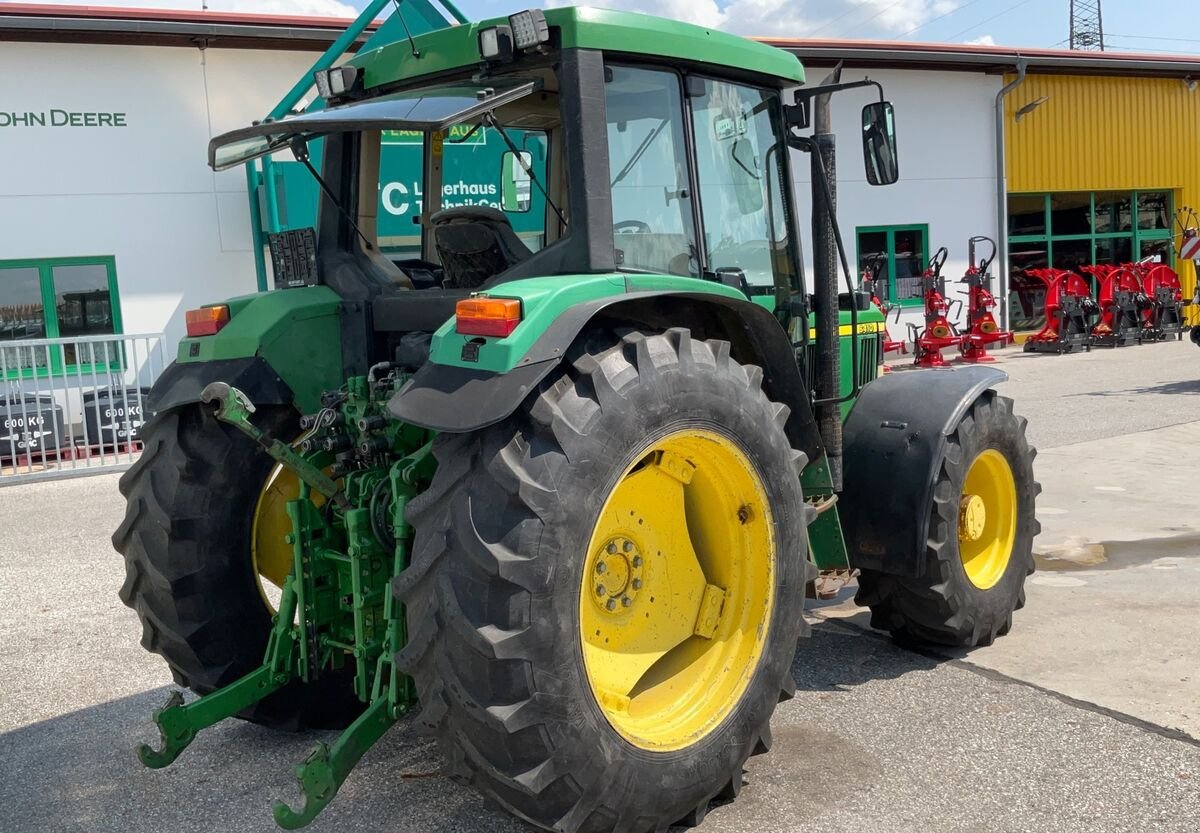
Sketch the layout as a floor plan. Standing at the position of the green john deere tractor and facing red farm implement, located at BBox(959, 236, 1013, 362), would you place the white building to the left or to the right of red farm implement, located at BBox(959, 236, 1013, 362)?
left

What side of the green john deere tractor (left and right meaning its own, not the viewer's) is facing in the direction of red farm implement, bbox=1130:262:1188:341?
front

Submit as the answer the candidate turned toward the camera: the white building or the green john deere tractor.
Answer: the white building

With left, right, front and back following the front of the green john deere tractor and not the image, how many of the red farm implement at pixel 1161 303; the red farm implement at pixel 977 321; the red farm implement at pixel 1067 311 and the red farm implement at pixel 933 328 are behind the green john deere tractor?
0

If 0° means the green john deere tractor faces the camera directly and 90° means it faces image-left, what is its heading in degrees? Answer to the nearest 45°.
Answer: approximately 225°

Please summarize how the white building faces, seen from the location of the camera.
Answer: facing the viewer

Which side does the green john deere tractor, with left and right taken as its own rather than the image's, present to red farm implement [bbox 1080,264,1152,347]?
front

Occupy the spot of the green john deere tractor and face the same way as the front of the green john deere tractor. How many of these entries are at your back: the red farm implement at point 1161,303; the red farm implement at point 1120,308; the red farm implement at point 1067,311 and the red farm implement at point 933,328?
0

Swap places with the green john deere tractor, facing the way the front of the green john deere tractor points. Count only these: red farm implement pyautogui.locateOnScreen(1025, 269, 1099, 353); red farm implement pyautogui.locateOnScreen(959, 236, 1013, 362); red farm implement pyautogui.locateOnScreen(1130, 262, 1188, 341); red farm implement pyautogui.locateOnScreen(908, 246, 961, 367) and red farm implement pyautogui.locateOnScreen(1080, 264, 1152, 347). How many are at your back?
0

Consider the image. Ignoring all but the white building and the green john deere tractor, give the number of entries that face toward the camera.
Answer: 1
